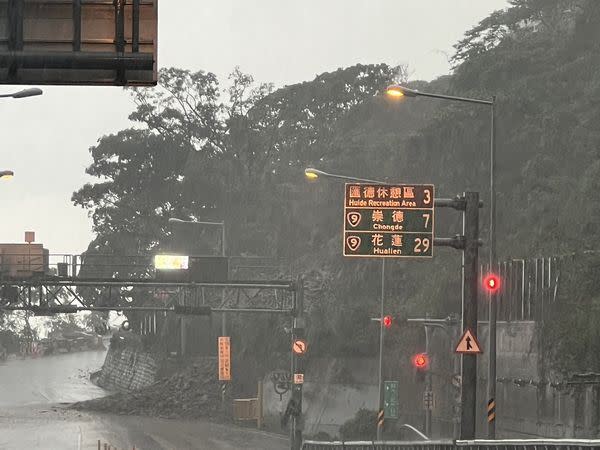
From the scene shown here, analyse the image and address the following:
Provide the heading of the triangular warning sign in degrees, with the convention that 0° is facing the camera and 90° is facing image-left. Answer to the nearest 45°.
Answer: approximately 0°

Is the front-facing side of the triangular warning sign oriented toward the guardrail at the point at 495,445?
yes
